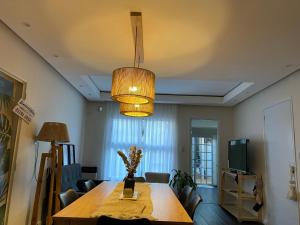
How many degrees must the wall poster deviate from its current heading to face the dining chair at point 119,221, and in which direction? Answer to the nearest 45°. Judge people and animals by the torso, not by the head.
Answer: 0° — it already faces it

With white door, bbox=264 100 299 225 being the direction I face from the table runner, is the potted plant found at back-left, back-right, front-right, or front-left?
front-left

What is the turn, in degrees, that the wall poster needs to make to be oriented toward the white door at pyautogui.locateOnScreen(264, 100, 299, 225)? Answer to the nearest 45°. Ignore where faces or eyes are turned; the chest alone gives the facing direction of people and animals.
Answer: approximately 45° to its left

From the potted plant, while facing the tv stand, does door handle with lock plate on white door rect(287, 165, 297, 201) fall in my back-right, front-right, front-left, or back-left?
front-right

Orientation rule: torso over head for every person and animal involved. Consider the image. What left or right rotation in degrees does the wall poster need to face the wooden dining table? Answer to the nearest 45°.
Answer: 0° — it already faces it

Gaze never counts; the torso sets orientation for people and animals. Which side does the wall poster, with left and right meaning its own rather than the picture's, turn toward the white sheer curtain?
left

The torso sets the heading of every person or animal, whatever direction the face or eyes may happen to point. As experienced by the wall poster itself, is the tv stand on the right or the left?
on its left

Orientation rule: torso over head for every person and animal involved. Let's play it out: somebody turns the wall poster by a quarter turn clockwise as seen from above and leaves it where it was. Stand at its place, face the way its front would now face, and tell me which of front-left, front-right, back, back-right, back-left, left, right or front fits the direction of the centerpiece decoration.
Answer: left

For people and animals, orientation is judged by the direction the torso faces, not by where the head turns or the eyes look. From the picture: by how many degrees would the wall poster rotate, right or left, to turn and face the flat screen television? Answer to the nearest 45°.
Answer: approximately 45° to its left

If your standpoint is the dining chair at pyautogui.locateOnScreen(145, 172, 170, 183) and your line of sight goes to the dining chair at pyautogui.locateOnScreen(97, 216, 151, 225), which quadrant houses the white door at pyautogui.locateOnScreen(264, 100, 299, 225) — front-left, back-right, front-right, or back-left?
front-left

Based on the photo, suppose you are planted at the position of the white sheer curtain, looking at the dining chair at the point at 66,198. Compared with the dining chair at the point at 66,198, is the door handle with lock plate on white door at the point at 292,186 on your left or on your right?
left

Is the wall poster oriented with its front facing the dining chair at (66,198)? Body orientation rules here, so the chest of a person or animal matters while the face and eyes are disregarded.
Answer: yes

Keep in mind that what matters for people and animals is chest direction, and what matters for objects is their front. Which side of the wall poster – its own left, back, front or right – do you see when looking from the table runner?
front

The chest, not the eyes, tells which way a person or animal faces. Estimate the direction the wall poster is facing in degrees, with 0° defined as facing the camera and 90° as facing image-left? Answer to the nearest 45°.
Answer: approximately 315°
